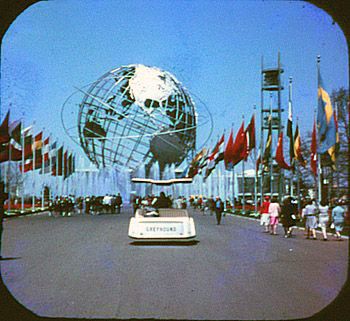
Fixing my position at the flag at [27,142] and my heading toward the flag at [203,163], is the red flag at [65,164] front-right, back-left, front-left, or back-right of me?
front-left

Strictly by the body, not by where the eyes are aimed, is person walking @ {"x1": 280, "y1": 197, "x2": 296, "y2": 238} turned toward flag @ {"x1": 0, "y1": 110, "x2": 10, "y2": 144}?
no

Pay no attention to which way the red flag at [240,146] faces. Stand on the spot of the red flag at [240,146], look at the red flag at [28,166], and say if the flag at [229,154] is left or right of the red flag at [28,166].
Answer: right

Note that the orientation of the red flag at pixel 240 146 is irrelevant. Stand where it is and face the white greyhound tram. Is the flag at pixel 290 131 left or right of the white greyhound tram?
left
